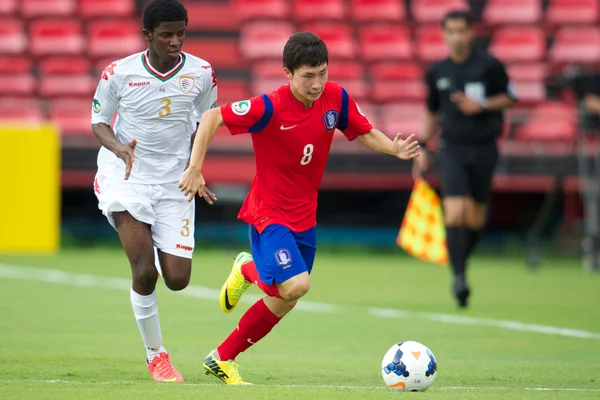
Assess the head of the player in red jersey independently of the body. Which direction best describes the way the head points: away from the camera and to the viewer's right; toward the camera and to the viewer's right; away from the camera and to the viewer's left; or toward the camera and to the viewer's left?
toward the camera and to the viewer's right

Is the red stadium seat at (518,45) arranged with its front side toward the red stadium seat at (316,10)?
no

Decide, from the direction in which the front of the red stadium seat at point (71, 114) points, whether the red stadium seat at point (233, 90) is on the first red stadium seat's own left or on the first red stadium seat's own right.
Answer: on the first red stadium seat's own left

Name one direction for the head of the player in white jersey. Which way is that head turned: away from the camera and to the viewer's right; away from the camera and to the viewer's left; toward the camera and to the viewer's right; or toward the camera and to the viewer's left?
toward the camera and to the viewer's right

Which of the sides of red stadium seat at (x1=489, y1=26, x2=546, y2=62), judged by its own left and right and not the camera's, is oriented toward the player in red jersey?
front

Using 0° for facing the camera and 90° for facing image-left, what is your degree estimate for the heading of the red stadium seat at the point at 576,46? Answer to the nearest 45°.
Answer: approximately 0°

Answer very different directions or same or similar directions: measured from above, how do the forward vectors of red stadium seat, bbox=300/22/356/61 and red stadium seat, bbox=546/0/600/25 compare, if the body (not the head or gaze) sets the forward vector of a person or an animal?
same or similar directions

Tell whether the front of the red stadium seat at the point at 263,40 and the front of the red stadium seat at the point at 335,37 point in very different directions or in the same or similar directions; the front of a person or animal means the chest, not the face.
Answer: same or similar directions

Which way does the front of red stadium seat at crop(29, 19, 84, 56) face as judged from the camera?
facing the viewer

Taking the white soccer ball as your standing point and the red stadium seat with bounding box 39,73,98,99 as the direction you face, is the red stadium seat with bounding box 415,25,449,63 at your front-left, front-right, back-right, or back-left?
front-right

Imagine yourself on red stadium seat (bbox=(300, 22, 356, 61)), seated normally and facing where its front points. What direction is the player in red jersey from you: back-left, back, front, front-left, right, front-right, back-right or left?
front

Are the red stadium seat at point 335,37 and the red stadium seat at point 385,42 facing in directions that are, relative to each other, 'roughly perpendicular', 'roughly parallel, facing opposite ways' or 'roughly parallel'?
roughly parallel

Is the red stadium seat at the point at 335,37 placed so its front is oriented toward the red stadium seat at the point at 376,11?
no

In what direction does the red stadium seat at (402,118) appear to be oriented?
toward the camera

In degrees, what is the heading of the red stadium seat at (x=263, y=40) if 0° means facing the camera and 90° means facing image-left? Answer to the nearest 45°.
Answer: approximately 0°

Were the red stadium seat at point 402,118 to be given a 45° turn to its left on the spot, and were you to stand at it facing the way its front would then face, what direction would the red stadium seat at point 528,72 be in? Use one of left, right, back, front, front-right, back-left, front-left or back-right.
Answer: left

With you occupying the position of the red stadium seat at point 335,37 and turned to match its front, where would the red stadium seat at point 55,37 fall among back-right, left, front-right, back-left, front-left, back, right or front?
right

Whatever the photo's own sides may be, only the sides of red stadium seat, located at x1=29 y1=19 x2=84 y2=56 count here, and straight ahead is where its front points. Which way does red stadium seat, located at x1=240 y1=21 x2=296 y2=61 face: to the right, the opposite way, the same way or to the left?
the same way

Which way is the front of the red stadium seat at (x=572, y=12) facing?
toward the camera
